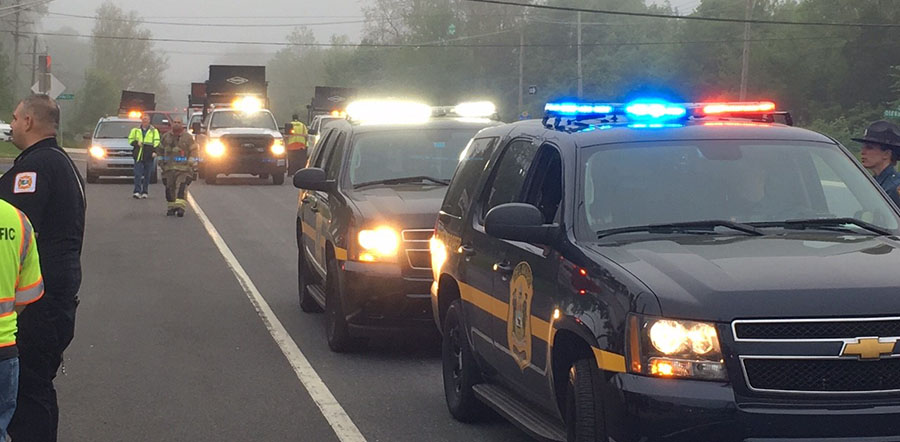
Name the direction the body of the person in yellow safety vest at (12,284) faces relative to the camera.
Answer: away from the camera

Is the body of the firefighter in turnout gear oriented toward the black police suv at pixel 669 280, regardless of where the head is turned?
yes

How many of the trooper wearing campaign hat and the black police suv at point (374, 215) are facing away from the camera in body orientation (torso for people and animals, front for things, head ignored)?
0

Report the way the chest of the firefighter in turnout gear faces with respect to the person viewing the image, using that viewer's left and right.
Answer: facing the viewer

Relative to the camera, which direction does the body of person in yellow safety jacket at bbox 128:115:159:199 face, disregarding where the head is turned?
toward the camera

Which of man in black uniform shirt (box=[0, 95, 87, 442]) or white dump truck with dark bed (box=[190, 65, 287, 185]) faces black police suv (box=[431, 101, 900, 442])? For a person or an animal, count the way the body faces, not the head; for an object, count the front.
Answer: the white dump truck with dark bed

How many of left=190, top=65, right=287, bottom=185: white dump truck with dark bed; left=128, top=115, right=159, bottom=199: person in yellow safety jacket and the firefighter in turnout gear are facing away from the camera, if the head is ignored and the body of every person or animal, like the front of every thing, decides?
0

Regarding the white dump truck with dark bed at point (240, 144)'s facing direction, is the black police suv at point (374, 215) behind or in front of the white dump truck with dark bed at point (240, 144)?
in front

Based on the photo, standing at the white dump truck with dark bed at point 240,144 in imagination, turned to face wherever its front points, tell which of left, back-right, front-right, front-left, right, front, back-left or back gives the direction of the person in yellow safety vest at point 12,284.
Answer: front

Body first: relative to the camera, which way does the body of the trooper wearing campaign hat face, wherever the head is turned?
to the viewer's left

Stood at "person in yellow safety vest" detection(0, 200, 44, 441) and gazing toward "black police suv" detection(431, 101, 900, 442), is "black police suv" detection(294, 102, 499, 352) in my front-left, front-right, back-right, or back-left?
front-left

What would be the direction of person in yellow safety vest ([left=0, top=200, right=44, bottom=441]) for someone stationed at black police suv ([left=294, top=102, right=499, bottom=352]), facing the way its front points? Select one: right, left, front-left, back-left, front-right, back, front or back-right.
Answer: front-right

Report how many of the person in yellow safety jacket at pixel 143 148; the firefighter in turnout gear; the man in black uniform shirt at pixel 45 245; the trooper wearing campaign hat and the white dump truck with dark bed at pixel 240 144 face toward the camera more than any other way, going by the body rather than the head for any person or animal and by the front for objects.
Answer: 3
